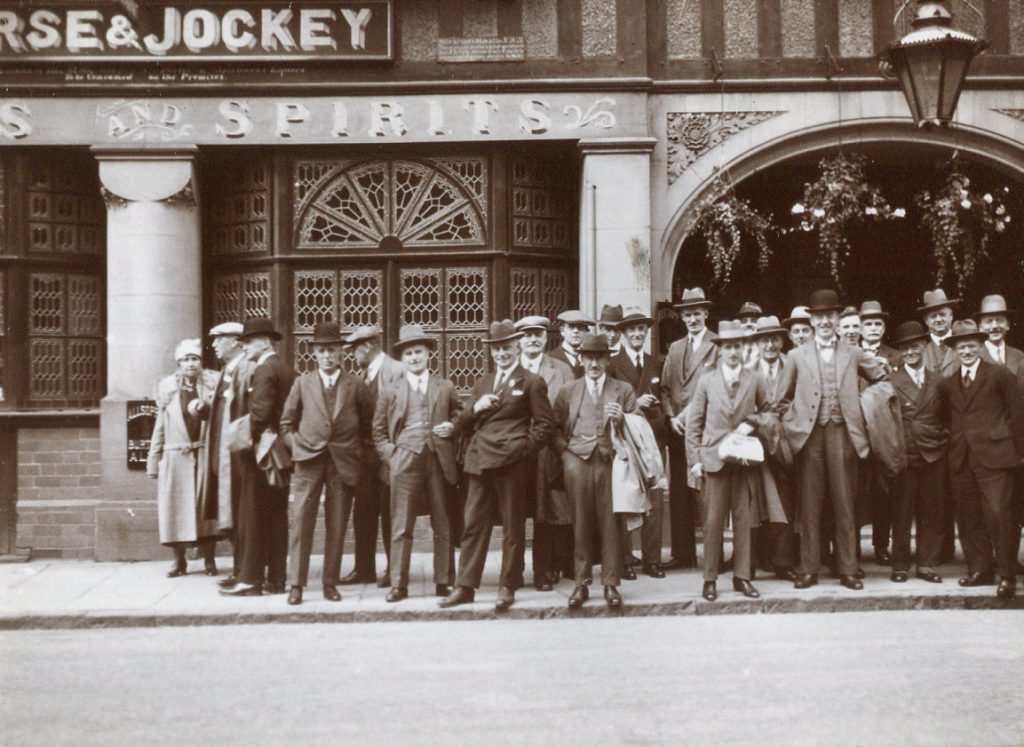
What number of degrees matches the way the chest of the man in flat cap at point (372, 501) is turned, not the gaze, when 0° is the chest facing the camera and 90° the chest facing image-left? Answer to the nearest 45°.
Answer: approximately 45°

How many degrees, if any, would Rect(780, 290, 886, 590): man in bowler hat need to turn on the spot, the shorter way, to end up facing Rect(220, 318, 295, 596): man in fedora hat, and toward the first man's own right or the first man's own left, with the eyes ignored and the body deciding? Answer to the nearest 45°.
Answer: approximately 90° to the first man's own right

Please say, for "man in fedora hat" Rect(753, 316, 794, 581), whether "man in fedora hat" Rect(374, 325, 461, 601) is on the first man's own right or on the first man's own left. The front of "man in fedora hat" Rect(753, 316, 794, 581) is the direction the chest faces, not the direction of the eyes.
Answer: on the first man's own right

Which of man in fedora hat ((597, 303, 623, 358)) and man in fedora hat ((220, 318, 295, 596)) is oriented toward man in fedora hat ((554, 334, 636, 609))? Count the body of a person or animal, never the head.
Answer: man in fedora hat ((597, 303, 623, 358))

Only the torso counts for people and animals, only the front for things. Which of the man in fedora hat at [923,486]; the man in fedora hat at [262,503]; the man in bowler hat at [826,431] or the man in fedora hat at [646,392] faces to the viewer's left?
the man in fedora hat at [262,503]

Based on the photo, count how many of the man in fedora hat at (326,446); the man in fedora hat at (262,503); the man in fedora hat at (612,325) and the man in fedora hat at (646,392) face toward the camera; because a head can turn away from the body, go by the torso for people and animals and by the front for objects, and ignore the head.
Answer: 3

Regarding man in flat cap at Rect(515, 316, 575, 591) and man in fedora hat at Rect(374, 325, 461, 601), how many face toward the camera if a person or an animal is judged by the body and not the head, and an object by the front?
2

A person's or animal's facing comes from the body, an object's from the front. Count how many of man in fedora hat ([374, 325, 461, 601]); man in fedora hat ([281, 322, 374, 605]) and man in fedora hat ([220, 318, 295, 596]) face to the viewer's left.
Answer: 1

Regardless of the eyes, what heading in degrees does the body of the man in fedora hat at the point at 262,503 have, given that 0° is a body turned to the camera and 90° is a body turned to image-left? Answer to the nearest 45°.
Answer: approximately 90°

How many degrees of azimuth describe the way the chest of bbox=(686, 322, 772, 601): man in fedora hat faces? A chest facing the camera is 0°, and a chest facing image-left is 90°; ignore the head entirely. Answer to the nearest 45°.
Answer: approximately 0°
